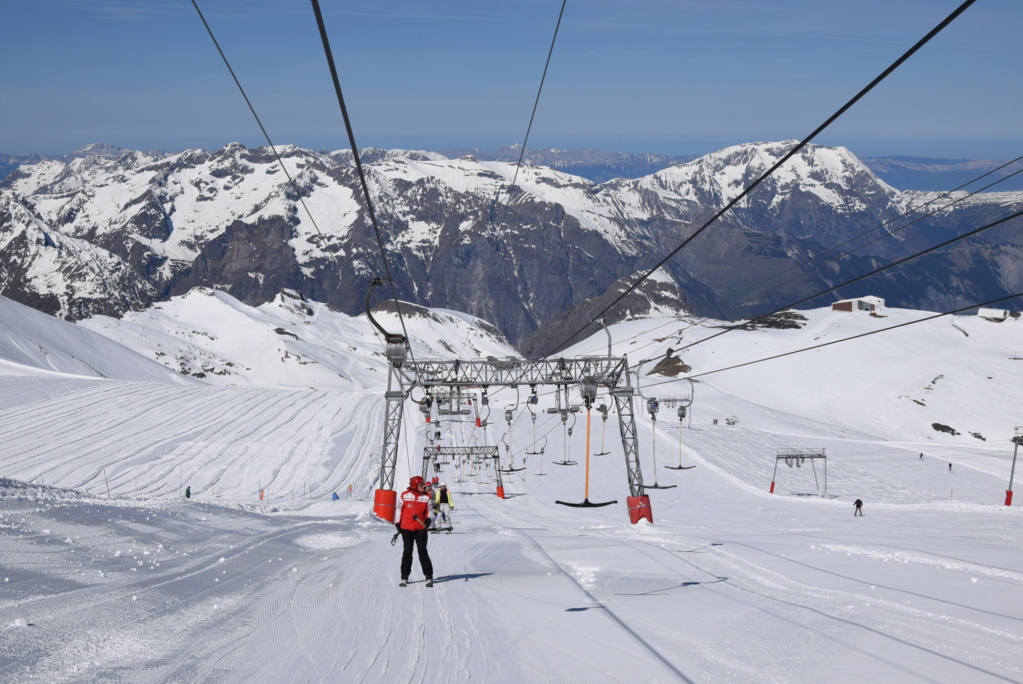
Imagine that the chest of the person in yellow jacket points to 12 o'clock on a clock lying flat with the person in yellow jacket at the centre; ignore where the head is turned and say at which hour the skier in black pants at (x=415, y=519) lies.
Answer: The skier in black pants is roughly at 12 o'clock from the person in yellow jacket.

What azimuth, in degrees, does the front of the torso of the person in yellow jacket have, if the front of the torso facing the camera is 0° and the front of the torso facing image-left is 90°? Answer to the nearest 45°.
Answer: approximately 0°
